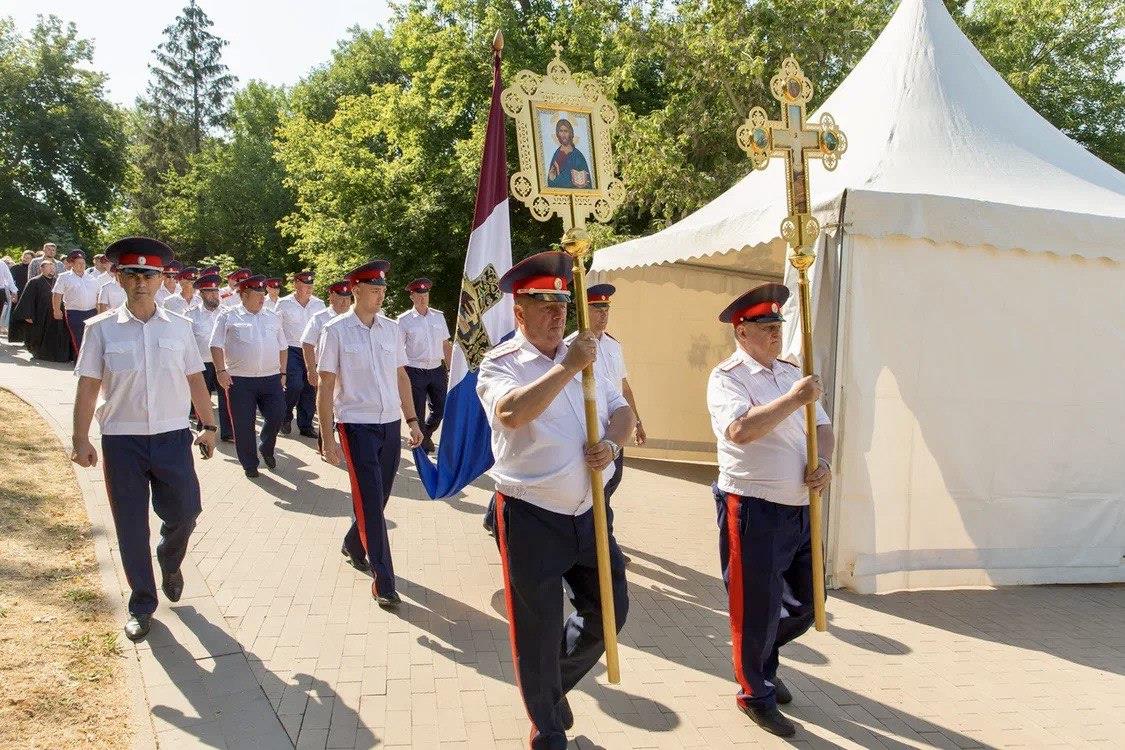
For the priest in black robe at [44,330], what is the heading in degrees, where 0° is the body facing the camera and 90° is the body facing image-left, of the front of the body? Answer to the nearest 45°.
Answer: approximately 315°

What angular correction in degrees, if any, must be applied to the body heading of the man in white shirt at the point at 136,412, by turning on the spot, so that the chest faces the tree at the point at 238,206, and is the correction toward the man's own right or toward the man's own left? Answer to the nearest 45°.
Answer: approximately 180°

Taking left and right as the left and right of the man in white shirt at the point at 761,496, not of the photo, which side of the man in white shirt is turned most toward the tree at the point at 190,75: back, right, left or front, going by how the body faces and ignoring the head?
back

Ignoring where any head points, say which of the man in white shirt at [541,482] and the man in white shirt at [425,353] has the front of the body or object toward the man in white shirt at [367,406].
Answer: the man in white shirt at [425,353]

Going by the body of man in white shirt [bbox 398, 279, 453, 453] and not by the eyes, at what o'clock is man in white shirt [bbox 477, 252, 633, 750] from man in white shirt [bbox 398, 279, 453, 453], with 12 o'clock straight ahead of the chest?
man in white shirt [bbox 477, 252, 633, 750] is roughly at 12 o'clock from man in white shirt [bbox 398, 279, 453, 453].

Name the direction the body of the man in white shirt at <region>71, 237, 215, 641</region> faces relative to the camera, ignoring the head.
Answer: toward the camera

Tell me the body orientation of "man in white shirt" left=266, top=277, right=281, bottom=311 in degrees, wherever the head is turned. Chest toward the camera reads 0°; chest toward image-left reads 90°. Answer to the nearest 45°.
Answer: approximately 315°

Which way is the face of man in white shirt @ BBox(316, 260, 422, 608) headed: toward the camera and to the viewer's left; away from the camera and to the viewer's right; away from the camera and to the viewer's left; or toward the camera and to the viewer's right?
toward the camera and to the viewer's right

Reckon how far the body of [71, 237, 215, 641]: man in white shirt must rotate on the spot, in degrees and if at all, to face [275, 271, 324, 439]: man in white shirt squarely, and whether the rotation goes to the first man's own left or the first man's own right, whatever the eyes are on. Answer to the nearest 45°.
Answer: approximately 180°

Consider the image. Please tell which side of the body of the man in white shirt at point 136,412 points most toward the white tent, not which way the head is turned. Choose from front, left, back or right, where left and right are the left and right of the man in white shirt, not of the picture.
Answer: left

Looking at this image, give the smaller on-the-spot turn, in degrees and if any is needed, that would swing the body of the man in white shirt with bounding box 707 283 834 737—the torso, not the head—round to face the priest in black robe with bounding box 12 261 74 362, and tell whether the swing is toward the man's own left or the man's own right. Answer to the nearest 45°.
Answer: approximately 180°

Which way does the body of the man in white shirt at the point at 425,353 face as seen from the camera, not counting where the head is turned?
toward the camera

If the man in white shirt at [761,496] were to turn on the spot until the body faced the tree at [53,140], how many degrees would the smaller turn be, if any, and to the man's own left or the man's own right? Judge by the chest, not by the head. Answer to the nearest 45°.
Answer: approximately 180°

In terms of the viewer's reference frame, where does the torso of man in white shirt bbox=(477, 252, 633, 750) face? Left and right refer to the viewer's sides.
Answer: facing the viewer and to the right of the viewer

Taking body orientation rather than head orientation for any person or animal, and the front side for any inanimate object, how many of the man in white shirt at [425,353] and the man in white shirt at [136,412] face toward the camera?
2
